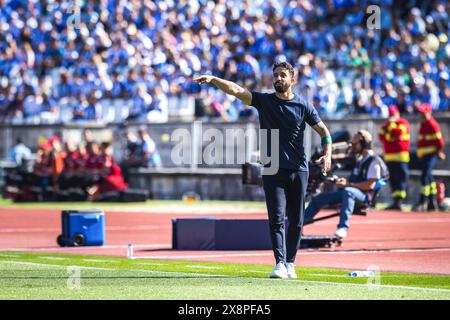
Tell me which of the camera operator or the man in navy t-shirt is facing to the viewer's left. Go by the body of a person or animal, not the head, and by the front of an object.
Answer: the camera operator

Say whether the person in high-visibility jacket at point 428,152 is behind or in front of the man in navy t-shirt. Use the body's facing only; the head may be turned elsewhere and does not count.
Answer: behind

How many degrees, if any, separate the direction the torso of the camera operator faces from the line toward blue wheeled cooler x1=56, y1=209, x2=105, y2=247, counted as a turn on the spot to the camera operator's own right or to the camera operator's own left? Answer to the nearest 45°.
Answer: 0° — they already face it

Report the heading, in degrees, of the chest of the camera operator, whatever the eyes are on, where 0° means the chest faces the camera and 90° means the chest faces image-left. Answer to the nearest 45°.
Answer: approximately 90°

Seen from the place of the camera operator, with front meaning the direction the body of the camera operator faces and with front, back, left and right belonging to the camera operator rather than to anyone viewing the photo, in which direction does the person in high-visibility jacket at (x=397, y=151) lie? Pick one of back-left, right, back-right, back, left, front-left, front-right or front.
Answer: right

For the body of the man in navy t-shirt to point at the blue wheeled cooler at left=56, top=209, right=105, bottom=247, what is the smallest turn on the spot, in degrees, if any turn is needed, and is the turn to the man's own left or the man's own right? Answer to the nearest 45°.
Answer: approximately 135° to the man's own right

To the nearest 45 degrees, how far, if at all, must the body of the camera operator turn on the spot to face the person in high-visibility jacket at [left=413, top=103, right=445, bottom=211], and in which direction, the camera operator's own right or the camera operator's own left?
approximately 90° to the camera operator's own right

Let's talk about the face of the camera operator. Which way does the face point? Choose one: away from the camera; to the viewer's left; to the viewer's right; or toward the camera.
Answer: to the viewer's left

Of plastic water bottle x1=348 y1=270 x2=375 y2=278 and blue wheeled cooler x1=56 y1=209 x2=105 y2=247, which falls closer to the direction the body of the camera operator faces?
the blue wheeled cooler

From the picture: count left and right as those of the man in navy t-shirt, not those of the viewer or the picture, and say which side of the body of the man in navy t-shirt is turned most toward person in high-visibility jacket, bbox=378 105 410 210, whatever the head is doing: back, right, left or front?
back

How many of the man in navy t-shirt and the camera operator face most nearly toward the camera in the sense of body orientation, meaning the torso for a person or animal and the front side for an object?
1

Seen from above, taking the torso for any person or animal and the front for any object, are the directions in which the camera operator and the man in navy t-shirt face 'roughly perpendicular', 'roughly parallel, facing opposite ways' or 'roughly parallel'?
roughly perpendicular
